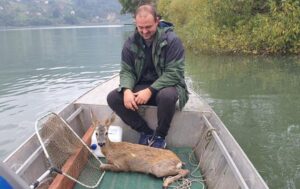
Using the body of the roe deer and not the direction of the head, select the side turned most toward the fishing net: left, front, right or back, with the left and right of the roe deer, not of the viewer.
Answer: front

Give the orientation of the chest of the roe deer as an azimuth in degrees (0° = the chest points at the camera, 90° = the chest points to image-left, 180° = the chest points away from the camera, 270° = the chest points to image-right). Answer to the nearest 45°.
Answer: approximately 90°
